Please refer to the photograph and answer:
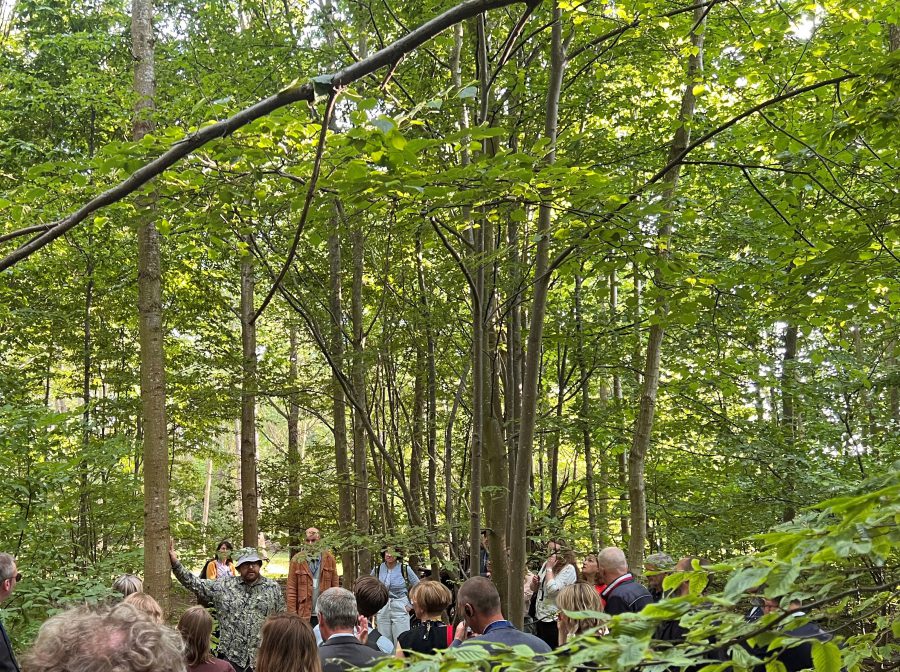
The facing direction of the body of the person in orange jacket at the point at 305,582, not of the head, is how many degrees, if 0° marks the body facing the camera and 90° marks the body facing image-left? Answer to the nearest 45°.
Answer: approximately 0°

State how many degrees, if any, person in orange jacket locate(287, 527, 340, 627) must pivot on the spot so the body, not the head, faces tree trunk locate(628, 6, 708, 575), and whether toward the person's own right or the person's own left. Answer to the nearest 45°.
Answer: approximately 90° to the person's own left

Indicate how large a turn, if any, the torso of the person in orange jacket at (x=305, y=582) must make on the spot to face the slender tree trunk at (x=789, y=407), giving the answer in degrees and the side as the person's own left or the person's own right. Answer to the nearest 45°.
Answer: approximately 90° to the person's own left

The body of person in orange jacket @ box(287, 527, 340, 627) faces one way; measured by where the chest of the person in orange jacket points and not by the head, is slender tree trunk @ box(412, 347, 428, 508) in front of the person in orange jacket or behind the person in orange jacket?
behind

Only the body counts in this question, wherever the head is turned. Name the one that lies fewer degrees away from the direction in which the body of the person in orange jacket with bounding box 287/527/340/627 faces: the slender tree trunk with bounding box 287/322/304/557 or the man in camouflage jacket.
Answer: the man in camouflage jacket

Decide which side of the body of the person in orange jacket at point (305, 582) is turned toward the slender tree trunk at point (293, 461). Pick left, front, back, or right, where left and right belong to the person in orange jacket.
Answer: back

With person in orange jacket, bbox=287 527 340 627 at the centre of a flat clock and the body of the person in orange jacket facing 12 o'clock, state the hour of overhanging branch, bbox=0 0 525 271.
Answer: The overhanging branch is roughly at 12 o'clock from the person in orange jacket.

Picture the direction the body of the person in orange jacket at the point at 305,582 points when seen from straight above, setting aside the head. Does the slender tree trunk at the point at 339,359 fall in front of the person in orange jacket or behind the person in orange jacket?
behind
